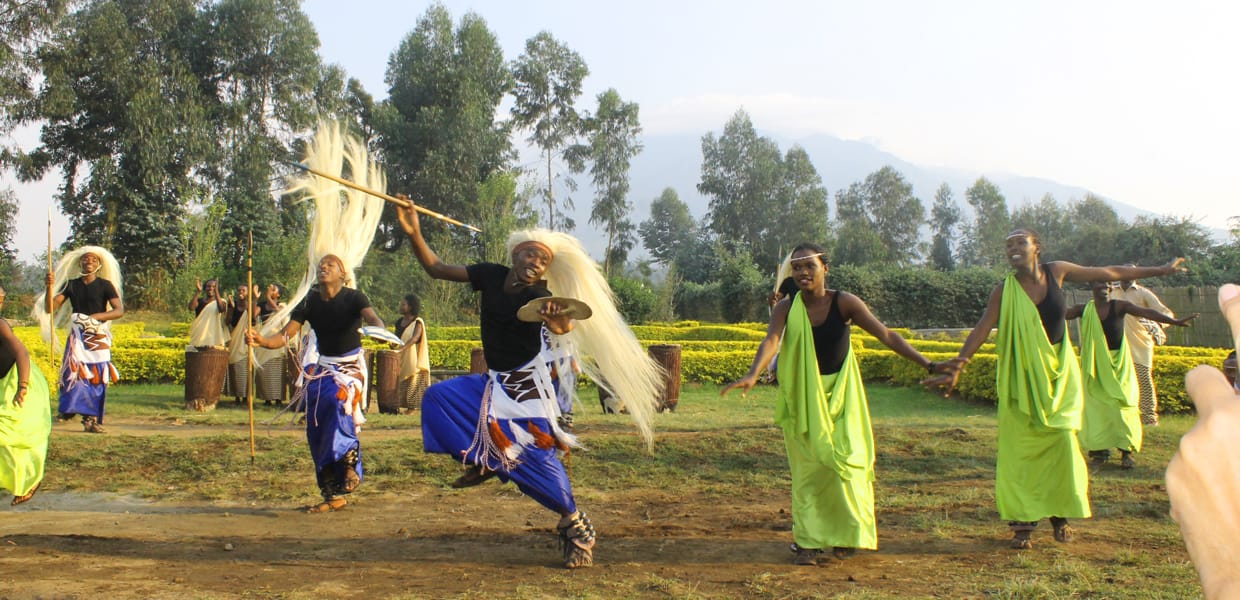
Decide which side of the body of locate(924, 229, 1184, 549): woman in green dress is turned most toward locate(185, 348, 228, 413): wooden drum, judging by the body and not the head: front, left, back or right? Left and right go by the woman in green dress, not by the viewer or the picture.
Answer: right

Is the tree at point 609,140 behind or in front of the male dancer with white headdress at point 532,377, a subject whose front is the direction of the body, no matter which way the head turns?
behind

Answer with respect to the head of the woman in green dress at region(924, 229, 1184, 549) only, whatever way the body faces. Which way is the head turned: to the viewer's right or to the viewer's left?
to the viewer's left

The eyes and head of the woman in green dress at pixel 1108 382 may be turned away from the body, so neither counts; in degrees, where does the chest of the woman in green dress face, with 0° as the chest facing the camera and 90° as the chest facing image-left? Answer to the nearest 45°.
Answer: approximately 0°

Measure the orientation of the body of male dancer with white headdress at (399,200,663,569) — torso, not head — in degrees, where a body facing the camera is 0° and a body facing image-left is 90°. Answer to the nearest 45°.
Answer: approximately 0°

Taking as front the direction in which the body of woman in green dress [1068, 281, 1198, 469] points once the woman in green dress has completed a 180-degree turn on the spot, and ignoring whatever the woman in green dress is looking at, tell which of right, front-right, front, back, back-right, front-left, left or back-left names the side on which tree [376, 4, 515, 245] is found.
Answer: front-left

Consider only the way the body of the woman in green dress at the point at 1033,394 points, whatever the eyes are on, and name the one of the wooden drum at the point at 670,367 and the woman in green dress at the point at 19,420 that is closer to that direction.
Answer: the woman in green dress

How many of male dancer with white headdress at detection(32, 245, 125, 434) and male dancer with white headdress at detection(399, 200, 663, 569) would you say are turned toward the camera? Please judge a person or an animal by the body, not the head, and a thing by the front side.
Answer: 2

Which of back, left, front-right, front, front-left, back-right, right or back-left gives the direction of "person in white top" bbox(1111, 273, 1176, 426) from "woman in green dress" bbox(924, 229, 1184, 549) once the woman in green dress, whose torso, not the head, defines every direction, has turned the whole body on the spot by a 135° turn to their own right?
front-right

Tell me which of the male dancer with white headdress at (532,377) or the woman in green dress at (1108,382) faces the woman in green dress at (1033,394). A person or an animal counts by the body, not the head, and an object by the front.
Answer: the woman in green dress at (1108,382)

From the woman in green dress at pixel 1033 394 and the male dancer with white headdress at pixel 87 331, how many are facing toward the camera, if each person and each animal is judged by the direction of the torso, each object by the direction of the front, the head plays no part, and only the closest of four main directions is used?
2
